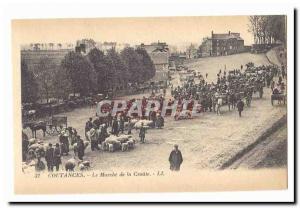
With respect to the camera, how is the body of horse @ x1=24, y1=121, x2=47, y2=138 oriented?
to the viewer's left

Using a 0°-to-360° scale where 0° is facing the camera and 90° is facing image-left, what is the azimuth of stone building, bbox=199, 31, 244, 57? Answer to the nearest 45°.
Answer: approximately 0°

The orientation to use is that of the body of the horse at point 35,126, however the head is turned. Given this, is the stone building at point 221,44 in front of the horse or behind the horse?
behind

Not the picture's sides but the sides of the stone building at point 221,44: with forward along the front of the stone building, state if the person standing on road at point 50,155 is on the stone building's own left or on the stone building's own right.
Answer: on the stone building's own right

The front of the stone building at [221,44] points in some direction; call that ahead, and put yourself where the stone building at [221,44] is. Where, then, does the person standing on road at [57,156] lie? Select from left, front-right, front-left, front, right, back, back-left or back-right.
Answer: front

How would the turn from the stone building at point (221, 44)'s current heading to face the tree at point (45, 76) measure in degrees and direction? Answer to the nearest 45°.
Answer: approximately 90° to its right

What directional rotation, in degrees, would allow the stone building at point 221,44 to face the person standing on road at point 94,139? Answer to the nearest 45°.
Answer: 0° — it already faces them

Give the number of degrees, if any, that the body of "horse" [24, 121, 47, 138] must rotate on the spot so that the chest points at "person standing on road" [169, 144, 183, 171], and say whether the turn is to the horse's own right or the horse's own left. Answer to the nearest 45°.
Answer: approximately 180°

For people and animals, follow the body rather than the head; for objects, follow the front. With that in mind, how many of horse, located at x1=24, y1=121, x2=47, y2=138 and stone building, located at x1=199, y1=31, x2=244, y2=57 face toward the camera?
1

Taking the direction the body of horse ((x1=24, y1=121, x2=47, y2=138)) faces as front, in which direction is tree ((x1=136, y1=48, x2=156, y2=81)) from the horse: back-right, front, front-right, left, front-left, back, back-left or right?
back
